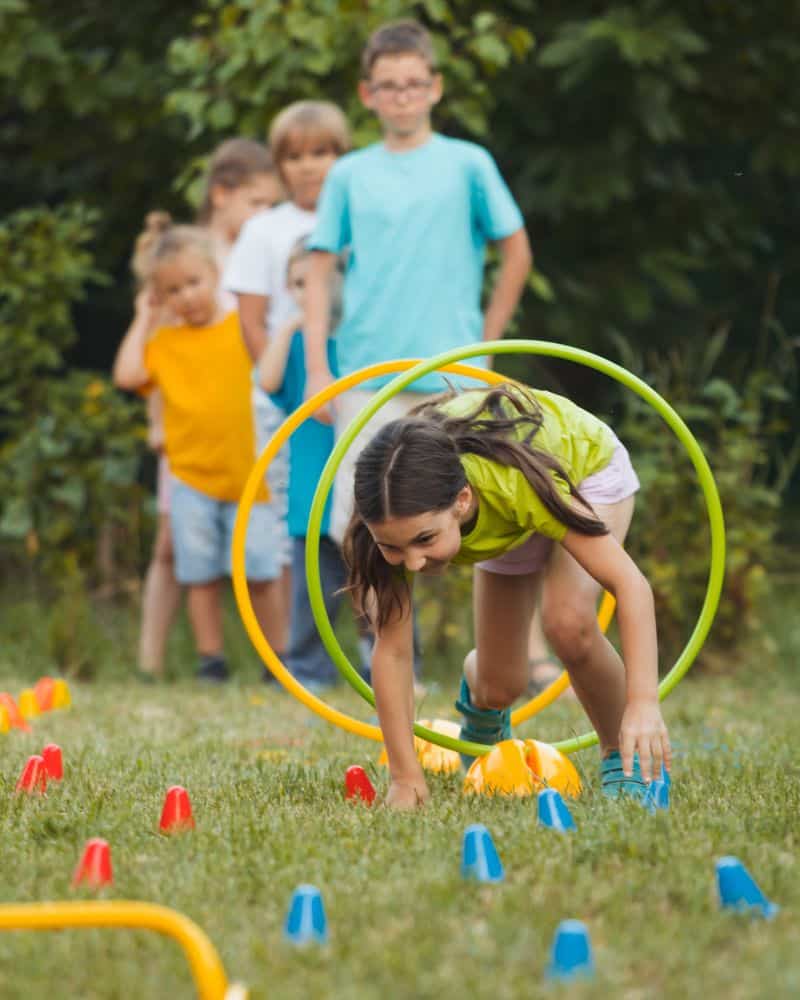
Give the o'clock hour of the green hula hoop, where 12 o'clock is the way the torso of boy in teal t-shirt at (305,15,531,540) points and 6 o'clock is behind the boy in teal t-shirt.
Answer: The green hula hoop is roughly at 12 o'clock from the boy in teal t-shirt.

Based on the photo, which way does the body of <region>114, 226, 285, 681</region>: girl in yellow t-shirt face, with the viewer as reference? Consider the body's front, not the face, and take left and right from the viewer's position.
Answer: facing the viewer

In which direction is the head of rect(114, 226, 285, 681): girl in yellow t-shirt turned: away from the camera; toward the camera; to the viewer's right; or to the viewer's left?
toward the camera

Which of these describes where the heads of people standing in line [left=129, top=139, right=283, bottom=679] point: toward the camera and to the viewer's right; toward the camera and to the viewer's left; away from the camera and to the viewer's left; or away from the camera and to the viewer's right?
toward the camera and to the viewer's right

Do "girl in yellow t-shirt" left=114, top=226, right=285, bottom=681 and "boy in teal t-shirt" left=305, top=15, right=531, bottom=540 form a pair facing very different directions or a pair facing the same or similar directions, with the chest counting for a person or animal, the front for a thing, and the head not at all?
same or similar directions

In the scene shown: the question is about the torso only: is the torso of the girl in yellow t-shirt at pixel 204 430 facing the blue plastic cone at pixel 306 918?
yes

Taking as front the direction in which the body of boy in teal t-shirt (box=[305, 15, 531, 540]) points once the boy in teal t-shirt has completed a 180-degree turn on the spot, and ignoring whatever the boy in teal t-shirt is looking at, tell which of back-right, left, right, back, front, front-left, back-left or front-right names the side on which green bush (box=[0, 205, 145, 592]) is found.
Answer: front-left

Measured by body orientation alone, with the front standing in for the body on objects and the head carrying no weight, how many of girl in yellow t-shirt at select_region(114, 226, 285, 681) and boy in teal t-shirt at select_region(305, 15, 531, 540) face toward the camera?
2

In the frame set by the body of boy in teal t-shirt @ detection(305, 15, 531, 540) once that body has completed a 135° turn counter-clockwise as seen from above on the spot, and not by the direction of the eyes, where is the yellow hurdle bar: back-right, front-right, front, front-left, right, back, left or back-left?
back-right

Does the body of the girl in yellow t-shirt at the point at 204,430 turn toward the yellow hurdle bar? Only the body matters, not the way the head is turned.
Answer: yes

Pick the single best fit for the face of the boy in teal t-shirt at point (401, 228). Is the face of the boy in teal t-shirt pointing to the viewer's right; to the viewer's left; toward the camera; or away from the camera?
toward the camera

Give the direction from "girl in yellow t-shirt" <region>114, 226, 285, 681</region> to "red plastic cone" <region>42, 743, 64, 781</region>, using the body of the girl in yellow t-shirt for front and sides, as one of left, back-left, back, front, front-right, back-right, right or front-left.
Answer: front

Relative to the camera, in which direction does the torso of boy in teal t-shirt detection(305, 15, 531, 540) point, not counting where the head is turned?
toward the camera

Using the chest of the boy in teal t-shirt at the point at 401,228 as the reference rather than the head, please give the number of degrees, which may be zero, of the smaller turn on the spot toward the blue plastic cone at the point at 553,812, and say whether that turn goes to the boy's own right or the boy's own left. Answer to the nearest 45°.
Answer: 0° — they already face it

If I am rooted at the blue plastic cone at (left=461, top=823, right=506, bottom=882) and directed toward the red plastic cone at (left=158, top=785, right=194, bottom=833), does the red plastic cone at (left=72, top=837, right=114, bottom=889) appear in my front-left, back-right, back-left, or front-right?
front-left
